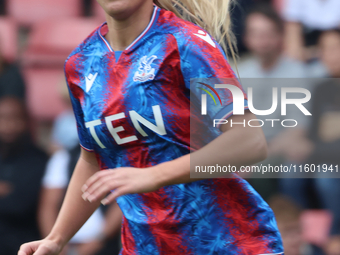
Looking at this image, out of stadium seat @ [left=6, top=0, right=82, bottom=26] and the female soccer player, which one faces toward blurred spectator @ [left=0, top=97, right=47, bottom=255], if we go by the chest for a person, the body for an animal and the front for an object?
the stadium seat

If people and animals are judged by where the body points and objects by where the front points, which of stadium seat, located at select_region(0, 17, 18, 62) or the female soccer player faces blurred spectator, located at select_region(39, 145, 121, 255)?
the stadium seat

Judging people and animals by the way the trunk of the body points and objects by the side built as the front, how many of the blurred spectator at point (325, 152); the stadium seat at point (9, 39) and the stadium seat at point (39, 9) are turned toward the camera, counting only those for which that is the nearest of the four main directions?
3

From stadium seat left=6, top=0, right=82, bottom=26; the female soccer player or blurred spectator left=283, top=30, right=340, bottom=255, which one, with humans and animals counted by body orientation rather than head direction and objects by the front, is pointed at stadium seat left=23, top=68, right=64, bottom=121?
stadium seat left=6, top=0, right=82, bottom=26

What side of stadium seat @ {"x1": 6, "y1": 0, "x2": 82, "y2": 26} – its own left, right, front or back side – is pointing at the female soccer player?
front

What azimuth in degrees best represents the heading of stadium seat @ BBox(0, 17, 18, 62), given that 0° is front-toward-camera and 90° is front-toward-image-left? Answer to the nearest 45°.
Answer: approximately 0°

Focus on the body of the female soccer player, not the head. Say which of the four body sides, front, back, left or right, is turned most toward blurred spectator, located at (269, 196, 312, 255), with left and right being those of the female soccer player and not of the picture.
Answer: back

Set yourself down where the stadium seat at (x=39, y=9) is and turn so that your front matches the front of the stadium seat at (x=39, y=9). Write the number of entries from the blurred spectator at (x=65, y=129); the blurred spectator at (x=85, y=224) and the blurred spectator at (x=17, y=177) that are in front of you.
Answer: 3

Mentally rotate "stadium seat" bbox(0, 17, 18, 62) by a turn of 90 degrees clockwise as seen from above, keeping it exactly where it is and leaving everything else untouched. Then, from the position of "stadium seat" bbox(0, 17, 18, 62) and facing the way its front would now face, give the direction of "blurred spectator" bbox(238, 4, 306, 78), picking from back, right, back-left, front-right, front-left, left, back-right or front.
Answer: back-left

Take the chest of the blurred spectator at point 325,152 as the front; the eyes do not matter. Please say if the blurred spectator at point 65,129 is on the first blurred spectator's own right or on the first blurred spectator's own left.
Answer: on the first blurred spectator's own right

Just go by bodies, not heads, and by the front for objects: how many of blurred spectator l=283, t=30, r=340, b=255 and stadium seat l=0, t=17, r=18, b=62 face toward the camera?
2

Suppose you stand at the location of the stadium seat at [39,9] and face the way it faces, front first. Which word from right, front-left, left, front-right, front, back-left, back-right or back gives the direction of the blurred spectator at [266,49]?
front-left

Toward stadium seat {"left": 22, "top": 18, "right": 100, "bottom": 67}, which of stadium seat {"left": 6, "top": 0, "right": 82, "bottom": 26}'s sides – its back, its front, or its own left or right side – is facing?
front
